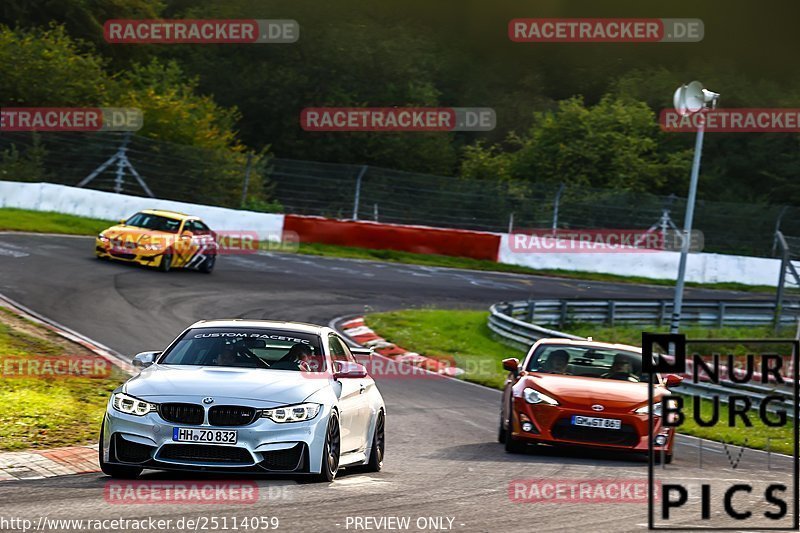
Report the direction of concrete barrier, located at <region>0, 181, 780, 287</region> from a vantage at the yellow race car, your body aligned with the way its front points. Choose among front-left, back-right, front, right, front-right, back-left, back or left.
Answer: back

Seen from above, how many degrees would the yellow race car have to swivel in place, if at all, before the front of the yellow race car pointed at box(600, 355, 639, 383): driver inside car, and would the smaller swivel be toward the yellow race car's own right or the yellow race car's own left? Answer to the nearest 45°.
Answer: approximately 45° to the yellow race car's own left

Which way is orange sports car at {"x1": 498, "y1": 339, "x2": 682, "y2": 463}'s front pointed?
toward the camera

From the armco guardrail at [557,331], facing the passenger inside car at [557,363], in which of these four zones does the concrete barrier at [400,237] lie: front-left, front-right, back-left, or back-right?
back-right

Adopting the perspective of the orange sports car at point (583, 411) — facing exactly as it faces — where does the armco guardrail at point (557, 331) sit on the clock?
The armco guardrail is roughly at 6 o'clock from the orange sports car.

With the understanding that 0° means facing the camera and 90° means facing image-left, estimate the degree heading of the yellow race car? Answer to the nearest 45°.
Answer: approximately 45°

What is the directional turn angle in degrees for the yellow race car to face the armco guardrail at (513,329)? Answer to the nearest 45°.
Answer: approximately 90° to its left

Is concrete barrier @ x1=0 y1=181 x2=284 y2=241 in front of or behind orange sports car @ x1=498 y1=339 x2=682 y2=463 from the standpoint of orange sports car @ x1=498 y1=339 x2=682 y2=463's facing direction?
behind

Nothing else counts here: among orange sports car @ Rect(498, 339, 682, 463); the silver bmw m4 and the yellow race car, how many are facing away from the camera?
0

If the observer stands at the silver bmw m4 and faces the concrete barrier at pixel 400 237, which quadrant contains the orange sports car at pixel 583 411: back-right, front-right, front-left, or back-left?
front-right

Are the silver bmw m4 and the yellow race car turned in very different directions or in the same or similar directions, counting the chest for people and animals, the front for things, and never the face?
same or similar directions

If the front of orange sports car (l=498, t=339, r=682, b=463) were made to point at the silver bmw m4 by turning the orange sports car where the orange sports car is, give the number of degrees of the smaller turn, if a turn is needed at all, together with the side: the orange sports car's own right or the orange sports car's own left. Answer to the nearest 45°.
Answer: approximately 45° to the orange sports car's own right

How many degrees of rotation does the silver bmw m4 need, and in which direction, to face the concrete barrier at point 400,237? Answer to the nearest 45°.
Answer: approximately 135° to its right

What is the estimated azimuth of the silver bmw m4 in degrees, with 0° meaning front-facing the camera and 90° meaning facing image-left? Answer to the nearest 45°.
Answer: approximately 45°
